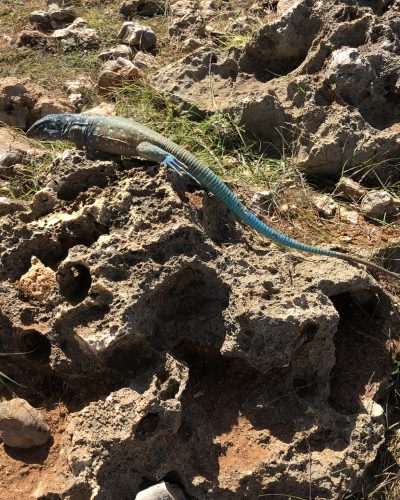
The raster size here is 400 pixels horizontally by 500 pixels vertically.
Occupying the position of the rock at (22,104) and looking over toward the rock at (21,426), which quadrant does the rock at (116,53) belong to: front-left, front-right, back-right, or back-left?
back-left

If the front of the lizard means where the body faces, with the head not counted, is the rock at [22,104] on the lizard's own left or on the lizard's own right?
on the lizard's own right

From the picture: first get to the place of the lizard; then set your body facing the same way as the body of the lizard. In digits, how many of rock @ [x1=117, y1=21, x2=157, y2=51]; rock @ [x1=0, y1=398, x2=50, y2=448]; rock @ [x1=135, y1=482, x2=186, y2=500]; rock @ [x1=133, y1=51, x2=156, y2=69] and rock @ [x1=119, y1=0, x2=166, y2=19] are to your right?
3

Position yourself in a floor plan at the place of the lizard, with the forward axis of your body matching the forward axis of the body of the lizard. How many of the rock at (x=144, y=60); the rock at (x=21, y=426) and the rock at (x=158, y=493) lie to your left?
2

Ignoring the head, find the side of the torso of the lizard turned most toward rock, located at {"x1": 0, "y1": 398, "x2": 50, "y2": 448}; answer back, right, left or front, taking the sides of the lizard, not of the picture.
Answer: left

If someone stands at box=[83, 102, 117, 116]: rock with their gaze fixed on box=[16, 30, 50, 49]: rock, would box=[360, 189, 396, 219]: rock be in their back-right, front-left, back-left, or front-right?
back-right

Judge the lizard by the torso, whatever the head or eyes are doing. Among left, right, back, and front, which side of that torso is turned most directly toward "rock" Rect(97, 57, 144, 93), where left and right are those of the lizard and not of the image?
right

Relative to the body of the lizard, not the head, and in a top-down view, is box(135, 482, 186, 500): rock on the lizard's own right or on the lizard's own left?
on the lizard's own left

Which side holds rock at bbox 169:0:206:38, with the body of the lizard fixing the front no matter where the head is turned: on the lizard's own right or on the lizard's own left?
on the lizard's own right

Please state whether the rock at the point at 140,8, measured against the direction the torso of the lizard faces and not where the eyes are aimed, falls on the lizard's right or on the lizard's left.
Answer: on the lizard's right

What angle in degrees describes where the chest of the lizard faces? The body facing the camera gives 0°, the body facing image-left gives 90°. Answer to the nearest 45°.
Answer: approximately 90°

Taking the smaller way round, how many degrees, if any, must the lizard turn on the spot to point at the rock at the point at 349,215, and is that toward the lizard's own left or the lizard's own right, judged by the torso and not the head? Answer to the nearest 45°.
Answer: approximately 180°

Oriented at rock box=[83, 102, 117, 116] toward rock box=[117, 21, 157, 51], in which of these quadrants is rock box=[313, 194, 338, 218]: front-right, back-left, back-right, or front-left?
back-right
